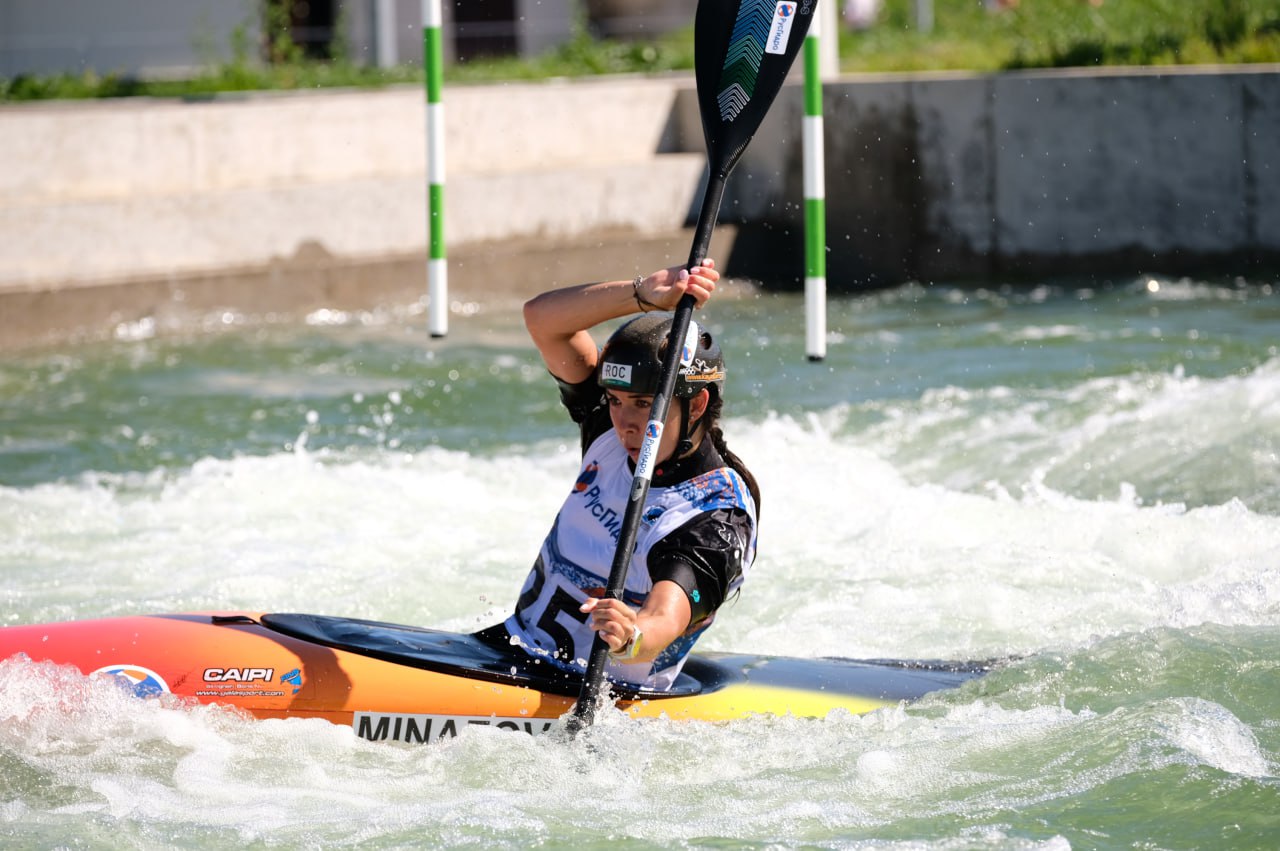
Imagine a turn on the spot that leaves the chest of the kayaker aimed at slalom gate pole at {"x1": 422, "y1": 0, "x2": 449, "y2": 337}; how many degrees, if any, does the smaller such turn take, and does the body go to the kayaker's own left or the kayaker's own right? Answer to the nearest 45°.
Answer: approximately 135° to the kayaker's own right

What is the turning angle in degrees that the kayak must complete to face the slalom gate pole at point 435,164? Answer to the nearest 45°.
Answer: approximately 90° to its right

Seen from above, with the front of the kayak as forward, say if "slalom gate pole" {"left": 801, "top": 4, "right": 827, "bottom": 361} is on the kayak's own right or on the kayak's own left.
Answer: on the kayak's own right

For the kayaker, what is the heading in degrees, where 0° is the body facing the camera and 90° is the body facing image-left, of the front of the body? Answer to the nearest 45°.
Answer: approximately 45°

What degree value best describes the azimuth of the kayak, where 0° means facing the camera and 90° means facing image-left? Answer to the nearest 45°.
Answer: approximately 90°
